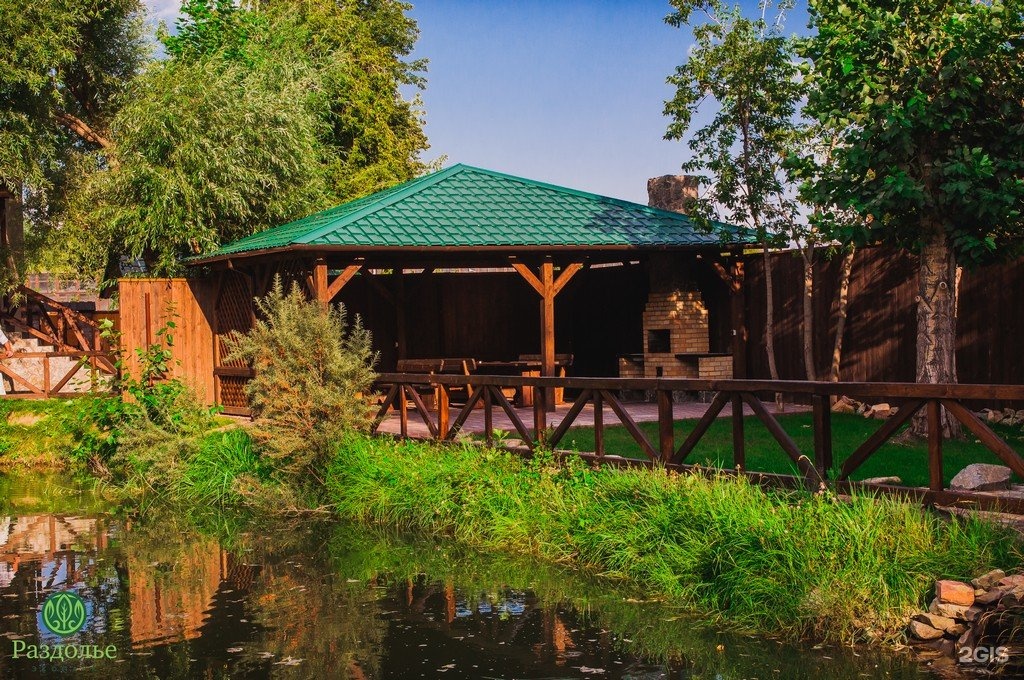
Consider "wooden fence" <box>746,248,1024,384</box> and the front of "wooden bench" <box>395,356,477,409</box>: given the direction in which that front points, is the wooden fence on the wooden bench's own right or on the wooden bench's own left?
on the wooden bench's own right

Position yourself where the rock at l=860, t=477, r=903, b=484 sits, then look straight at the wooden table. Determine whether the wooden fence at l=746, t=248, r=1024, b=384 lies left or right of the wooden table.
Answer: right

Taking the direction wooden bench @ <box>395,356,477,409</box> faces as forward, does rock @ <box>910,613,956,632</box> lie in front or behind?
behind

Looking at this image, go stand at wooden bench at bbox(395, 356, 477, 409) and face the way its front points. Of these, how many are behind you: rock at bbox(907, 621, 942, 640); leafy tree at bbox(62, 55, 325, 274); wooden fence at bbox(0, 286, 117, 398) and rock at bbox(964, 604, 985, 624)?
2

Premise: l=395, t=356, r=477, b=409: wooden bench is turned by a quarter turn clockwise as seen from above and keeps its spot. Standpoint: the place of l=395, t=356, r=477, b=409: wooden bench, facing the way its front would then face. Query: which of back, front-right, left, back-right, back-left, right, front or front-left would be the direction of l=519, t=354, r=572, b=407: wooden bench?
front

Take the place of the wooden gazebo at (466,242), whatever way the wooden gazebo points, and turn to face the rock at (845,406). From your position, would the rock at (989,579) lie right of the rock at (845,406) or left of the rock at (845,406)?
right

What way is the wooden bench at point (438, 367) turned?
away from the camera

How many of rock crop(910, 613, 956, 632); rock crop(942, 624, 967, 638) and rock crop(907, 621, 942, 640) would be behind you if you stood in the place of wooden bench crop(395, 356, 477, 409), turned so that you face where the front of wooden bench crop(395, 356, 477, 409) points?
3

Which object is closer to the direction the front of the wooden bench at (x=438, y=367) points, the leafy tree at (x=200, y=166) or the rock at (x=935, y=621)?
the leafy tree
